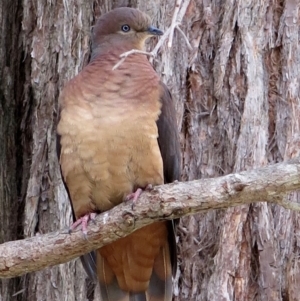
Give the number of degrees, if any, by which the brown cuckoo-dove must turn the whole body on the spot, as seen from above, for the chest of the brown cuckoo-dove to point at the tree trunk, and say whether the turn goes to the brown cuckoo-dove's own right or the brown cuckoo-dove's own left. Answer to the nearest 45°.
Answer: approximately 135° to the brown cuckoo-dove's own left

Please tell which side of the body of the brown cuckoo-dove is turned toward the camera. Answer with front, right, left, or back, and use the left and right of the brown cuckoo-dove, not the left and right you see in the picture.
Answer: front
